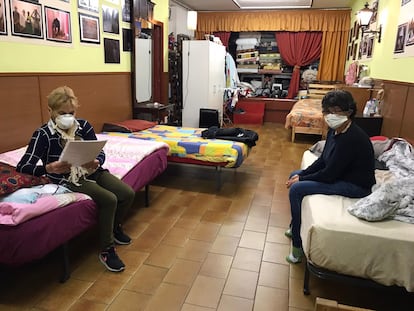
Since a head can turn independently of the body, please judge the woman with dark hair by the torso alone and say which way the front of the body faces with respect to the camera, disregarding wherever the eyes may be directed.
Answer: to the viewer's left

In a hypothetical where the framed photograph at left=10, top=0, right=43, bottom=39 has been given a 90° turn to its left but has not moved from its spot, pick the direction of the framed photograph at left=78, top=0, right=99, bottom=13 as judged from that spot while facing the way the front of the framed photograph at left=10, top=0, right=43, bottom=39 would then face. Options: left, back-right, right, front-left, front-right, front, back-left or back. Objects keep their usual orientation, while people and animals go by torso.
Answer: front

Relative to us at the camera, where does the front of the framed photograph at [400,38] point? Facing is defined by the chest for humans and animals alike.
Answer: facing the viewer and to the left of the viewer

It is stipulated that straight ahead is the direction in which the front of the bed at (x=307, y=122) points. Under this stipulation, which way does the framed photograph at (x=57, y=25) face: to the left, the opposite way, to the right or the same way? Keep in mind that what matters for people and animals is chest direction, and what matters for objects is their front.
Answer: to the left

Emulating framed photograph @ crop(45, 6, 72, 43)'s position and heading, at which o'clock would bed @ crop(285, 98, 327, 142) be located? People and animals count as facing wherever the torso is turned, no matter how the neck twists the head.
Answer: The bed is roughly at 10 o'clock from the framed photograph.

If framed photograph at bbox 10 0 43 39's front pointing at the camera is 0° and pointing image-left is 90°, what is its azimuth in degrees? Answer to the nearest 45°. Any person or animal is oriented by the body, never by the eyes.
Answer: approximately 315°

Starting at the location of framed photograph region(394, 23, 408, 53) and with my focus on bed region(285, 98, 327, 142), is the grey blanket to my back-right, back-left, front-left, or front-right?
back-left

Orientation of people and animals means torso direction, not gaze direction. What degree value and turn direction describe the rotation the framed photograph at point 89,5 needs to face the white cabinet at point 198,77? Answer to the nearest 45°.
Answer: approximately 90° to its left

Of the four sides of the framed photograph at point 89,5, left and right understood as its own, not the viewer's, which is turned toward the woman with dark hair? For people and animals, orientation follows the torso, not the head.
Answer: front

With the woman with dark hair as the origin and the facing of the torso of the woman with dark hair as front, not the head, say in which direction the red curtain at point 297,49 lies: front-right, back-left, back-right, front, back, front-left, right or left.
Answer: right

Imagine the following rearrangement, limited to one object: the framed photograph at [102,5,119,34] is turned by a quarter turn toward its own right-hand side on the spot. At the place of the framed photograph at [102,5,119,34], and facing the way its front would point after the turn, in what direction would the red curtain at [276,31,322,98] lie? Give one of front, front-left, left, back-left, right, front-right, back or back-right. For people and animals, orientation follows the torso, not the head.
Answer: back

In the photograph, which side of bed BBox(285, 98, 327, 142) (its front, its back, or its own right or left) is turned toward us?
front

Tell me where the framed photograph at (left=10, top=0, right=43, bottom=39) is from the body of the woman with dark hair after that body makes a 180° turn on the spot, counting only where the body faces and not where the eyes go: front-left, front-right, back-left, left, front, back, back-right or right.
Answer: back

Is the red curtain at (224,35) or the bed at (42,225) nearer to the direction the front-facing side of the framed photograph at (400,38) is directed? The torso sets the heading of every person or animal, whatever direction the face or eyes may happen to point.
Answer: the bed

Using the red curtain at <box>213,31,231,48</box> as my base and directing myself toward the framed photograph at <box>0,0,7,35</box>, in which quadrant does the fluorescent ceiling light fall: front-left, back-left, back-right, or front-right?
front-left

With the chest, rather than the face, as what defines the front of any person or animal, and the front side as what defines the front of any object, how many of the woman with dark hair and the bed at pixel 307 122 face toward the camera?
1

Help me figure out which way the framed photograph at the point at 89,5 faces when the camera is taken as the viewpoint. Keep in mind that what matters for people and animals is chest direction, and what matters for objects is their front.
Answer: facing the viewer and to the right of the viewer
